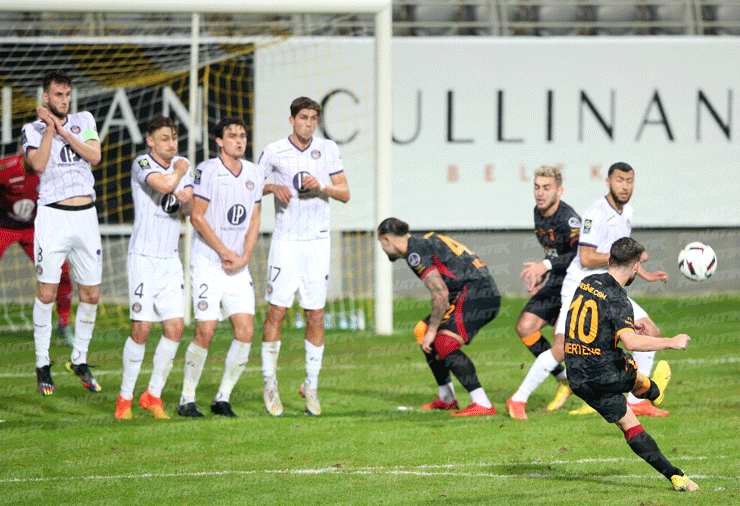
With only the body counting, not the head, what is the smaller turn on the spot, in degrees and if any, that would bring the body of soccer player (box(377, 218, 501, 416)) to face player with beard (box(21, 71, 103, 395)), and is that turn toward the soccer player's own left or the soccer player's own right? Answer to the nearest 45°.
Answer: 0° — they already face them

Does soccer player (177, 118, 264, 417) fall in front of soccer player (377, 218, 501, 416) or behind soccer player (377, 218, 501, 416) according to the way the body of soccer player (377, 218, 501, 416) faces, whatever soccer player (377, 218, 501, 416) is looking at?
in front

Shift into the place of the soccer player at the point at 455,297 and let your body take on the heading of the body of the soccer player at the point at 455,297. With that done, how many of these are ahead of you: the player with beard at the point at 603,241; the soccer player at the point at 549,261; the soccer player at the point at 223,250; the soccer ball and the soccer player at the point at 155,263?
2

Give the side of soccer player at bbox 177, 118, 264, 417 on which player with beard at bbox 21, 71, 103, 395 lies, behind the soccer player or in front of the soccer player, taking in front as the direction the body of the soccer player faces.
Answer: behind

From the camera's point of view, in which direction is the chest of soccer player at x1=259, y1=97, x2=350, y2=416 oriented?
toward the camera

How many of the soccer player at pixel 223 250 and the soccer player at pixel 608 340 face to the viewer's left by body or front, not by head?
0

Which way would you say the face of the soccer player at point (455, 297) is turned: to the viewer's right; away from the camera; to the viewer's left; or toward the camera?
to the viewer's left

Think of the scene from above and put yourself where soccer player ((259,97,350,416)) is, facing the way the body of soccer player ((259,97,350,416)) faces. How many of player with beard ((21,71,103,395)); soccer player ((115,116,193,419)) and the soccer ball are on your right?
2

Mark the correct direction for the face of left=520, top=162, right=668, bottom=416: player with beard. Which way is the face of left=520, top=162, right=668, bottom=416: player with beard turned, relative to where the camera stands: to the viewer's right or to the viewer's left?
to the viewer's right

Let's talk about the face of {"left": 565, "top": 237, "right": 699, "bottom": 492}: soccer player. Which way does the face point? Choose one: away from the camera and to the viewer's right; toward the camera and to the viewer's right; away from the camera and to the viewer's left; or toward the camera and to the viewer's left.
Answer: away from the camera and to the viewer's right

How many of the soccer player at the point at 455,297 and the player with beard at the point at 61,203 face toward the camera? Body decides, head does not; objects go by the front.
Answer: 1

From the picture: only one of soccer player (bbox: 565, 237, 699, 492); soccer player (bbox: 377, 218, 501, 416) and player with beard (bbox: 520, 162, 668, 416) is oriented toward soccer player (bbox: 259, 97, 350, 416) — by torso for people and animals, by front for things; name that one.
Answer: soccer player (bbox: 377, 218, 501, 416)

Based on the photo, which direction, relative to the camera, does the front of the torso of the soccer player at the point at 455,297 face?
to the viewer's left

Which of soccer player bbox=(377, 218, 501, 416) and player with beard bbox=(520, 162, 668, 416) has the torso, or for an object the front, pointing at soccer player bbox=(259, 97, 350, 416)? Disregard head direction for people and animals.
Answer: soccer player bbox=(377, 218, 501, 416)

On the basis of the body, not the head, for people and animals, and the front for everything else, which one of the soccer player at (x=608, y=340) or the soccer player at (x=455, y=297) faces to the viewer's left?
the soccer player at (x=455, y=297)
